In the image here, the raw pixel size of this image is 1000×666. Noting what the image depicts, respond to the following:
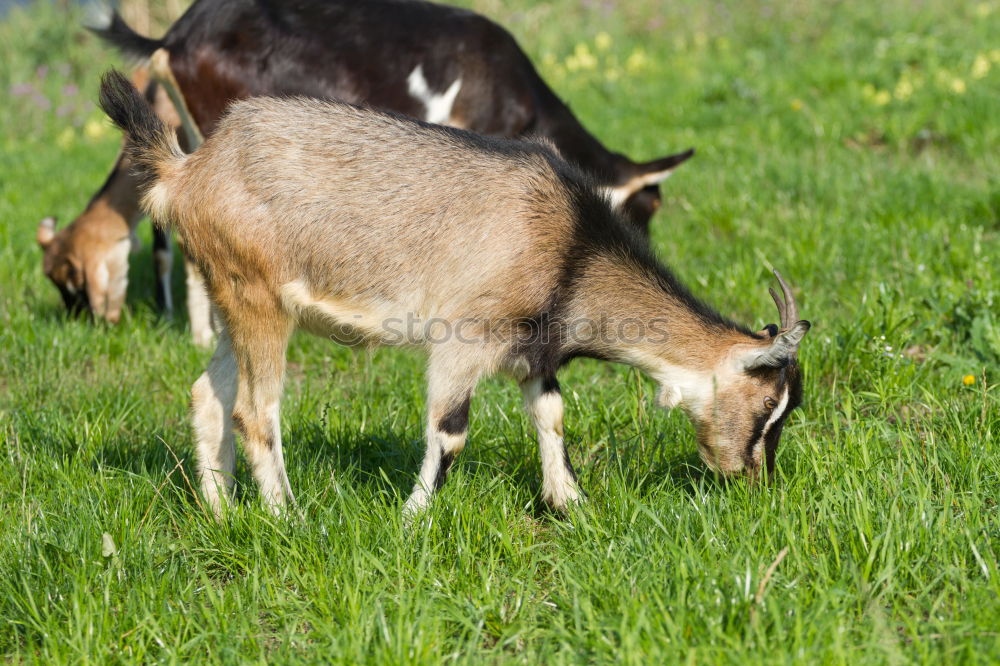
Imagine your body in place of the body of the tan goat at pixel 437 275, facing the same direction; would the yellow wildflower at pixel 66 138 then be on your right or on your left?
on your left

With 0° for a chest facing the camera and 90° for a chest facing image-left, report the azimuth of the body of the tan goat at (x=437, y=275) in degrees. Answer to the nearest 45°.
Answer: approximately 270°

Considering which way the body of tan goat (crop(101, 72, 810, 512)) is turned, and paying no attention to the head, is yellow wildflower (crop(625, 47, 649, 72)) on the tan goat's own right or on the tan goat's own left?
on the tan goat's own left

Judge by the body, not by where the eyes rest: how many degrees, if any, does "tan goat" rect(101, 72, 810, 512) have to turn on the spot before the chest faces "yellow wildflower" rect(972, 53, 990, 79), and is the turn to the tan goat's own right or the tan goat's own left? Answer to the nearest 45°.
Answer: approximately 45° to the tan goat's own left

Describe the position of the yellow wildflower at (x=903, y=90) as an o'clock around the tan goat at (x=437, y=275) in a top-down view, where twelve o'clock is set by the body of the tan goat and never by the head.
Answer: The yellow wildflower is roughly at 10 o'clock from the tan goat.

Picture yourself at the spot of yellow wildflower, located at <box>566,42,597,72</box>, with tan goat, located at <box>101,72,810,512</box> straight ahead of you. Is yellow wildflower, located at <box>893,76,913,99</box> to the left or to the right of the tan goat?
left

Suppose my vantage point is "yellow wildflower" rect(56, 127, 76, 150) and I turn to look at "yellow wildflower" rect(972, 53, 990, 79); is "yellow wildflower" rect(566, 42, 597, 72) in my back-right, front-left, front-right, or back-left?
front-left

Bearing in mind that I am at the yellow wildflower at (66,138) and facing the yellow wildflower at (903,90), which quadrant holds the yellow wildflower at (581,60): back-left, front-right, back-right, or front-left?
front-left

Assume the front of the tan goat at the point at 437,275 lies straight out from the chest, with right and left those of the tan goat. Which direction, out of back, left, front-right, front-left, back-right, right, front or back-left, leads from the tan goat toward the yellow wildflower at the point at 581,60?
left

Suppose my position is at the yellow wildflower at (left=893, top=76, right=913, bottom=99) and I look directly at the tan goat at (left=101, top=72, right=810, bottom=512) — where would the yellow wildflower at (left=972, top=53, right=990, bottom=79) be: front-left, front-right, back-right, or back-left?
back-left
